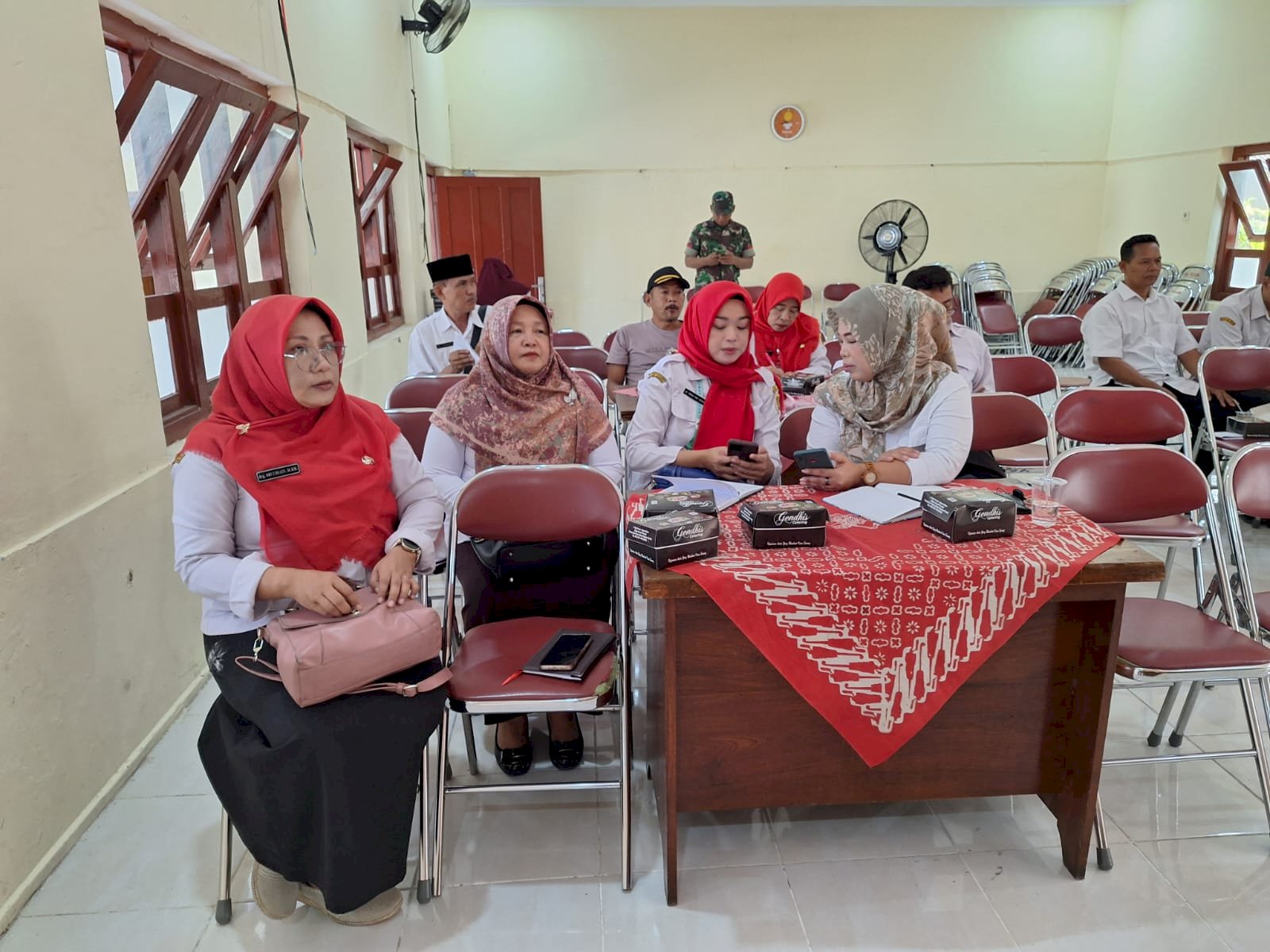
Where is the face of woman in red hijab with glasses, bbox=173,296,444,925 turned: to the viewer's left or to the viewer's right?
to the viewer's right

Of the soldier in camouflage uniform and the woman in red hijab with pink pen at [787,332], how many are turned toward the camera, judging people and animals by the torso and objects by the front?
2
